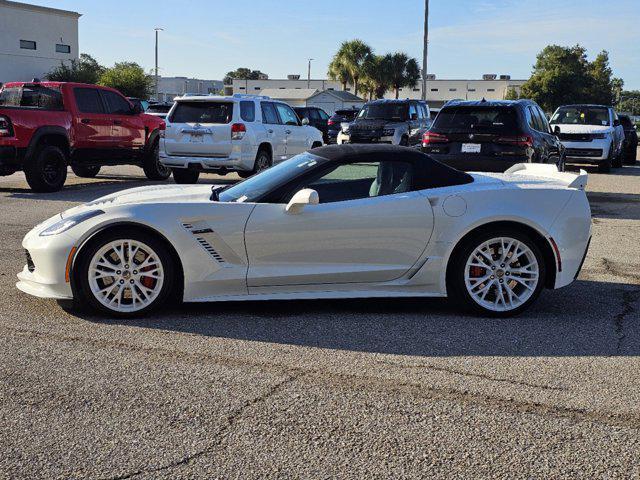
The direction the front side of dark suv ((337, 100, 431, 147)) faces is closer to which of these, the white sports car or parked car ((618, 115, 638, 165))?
the white sports car

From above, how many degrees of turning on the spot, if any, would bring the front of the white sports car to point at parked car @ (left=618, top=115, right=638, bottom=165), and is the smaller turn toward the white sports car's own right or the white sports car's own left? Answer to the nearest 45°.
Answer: approximately 135° to the white sports car's own right

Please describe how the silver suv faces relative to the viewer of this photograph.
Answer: facing away from the viewer and to the right of the viewer

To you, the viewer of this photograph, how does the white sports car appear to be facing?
facing to the left of the viewer

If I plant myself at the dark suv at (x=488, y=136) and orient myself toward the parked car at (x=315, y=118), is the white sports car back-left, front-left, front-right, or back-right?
back-left

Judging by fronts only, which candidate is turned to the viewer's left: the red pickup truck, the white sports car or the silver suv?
the white sports car

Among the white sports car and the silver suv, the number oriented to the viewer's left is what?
1

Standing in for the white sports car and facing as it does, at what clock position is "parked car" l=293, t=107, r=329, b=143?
The parked car is roughly at 3 o'clock from the white sports car.

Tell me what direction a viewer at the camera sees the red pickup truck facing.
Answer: facing away from the viewer and to the right of the viewer

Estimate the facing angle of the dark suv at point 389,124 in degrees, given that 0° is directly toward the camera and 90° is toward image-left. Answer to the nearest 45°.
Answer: approximately 45°

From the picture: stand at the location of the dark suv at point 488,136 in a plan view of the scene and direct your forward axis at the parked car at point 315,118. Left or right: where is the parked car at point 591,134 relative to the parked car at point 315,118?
right

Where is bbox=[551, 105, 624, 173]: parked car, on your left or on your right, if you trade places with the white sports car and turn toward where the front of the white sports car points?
on your right
